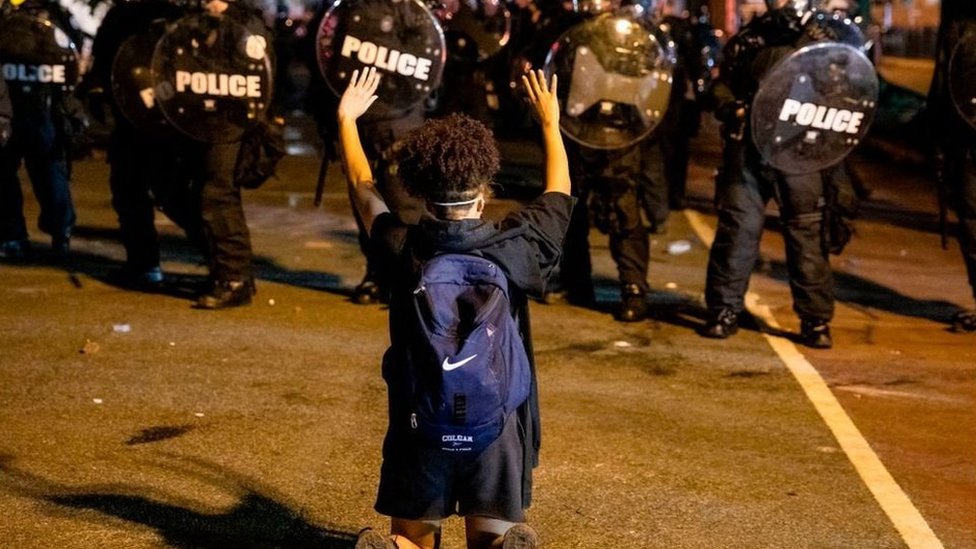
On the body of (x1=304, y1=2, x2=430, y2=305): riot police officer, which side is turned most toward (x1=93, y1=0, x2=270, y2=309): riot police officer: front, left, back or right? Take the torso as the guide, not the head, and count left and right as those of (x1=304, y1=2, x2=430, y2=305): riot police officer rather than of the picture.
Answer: right

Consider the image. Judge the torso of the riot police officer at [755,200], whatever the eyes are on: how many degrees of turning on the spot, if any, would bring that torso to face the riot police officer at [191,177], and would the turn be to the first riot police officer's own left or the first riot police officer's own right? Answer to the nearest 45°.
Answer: approximately 90° to the first riot police officer's own right

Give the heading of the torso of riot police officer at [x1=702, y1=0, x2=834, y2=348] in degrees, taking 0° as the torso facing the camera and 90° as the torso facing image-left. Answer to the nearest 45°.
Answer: approximately 0°

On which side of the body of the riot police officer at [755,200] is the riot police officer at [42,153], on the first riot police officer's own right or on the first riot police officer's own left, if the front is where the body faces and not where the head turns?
on the first riot police officer's own right

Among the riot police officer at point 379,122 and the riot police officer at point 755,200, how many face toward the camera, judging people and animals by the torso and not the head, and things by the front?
2

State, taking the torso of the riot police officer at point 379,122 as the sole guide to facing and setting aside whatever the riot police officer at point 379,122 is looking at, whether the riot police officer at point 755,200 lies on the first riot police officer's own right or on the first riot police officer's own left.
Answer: on the first riot police officer's own left
